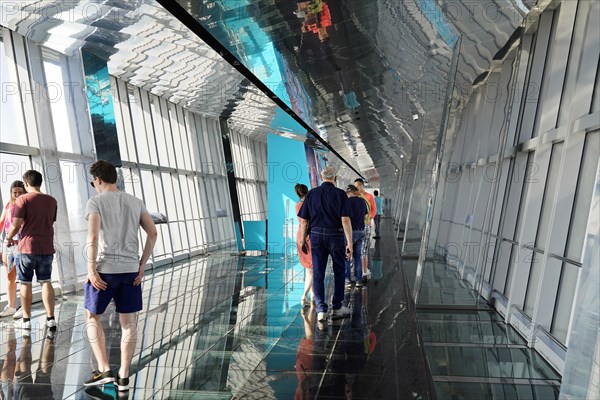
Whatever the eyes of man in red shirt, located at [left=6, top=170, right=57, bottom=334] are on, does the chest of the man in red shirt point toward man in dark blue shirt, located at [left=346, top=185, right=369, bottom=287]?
no

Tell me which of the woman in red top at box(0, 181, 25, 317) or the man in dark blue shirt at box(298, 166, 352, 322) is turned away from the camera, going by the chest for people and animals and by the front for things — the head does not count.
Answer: the man in dark blue shirt

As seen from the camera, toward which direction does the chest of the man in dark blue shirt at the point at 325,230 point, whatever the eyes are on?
away from the camera

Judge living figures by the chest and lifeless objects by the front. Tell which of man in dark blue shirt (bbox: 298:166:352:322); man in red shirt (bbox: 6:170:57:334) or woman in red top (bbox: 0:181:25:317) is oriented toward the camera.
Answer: the woman in red top

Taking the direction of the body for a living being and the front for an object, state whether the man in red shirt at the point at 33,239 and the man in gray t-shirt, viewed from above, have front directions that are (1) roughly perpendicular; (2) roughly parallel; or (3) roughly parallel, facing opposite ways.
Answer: roughly parallel

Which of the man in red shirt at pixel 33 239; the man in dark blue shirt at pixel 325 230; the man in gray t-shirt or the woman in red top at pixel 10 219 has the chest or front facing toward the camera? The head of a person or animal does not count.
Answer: the woman in red top

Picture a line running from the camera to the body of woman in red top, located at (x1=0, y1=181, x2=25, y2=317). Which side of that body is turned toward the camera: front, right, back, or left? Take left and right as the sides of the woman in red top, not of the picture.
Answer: front

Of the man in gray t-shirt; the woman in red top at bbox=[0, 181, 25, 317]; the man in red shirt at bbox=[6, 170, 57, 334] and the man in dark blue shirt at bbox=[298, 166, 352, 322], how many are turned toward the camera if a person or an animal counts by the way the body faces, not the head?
1

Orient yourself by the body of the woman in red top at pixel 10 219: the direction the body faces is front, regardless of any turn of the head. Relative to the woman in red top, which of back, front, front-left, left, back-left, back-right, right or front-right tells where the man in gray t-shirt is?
front

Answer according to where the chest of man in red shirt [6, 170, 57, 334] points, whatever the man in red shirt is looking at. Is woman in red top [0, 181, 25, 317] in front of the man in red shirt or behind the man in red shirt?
in front

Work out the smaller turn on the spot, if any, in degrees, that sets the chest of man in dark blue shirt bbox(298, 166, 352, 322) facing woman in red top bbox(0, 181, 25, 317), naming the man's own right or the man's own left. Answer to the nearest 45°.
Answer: approximately 90° to the man's own left
